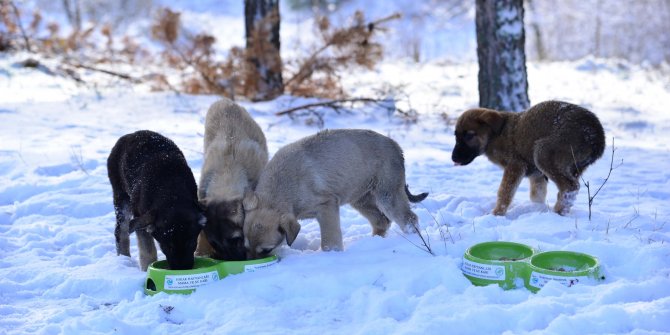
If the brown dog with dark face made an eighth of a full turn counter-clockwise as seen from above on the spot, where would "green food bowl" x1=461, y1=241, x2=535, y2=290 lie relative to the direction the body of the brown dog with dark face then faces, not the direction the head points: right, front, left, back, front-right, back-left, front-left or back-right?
front-left

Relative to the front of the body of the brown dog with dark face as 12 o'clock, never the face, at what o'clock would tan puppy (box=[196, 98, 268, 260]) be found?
The tan puppy is roughly at 11 o'clock from the brown dog with dark face.

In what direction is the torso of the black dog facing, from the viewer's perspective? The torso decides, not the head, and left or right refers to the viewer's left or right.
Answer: facing the viewer and to the right of the viewer

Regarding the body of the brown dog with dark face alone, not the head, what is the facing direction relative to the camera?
to the viewer's left

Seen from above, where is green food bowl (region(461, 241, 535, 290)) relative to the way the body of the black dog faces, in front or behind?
in front

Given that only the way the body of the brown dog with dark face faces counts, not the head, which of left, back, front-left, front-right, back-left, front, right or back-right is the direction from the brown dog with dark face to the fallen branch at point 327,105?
front-right

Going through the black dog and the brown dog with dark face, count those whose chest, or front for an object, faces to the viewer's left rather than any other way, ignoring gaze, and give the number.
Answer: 1

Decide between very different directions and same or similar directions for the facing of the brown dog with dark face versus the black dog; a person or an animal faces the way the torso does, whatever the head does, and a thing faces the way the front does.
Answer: very different directions

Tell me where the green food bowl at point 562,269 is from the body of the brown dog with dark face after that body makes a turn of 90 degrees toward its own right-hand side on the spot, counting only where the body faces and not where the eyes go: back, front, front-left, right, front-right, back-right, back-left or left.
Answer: back

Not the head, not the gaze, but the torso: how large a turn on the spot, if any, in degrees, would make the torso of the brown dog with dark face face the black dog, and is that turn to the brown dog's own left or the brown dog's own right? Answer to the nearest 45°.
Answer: approximately 45° to the brown dog's own left

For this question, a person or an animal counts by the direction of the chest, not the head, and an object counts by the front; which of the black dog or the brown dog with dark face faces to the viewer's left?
the brown dog with dark face

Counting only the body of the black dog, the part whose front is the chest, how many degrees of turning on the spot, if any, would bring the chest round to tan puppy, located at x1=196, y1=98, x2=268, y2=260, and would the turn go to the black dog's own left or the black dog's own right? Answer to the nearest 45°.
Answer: approximately 90° to the black dog's own left

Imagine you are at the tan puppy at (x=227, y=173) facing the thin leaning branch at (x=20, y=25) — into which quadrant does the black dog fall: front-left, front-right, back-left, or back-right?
back-left
